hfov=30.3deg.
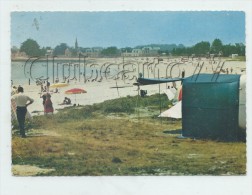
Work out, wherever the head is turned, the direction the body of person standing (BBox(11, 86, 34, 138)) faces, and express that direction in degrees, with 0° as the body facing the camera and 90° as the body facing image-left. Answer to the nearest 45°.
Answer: approximately 180°

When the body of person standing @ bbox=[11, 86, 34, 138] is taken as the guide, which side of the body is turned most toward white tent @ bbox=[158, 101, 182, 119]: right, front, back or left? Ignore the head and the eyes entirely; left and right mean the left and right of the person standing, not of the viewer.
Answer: right
